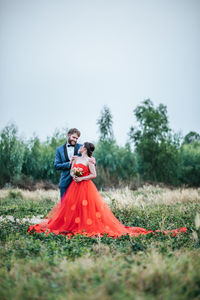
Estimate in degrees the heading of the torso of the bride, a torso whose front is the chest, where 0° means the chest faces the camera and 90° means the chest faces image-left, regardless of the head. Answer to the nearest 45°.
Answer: approximately 45°

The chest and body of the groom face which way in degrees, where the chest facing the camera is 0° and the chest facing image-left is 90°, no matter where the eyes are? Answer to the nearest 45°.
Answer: approximately 315°

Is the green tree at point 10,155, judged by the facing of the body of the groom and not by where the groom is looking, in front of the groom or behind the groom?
behind

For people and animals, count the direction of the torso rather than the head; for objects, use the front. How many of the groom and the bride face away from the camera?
0
